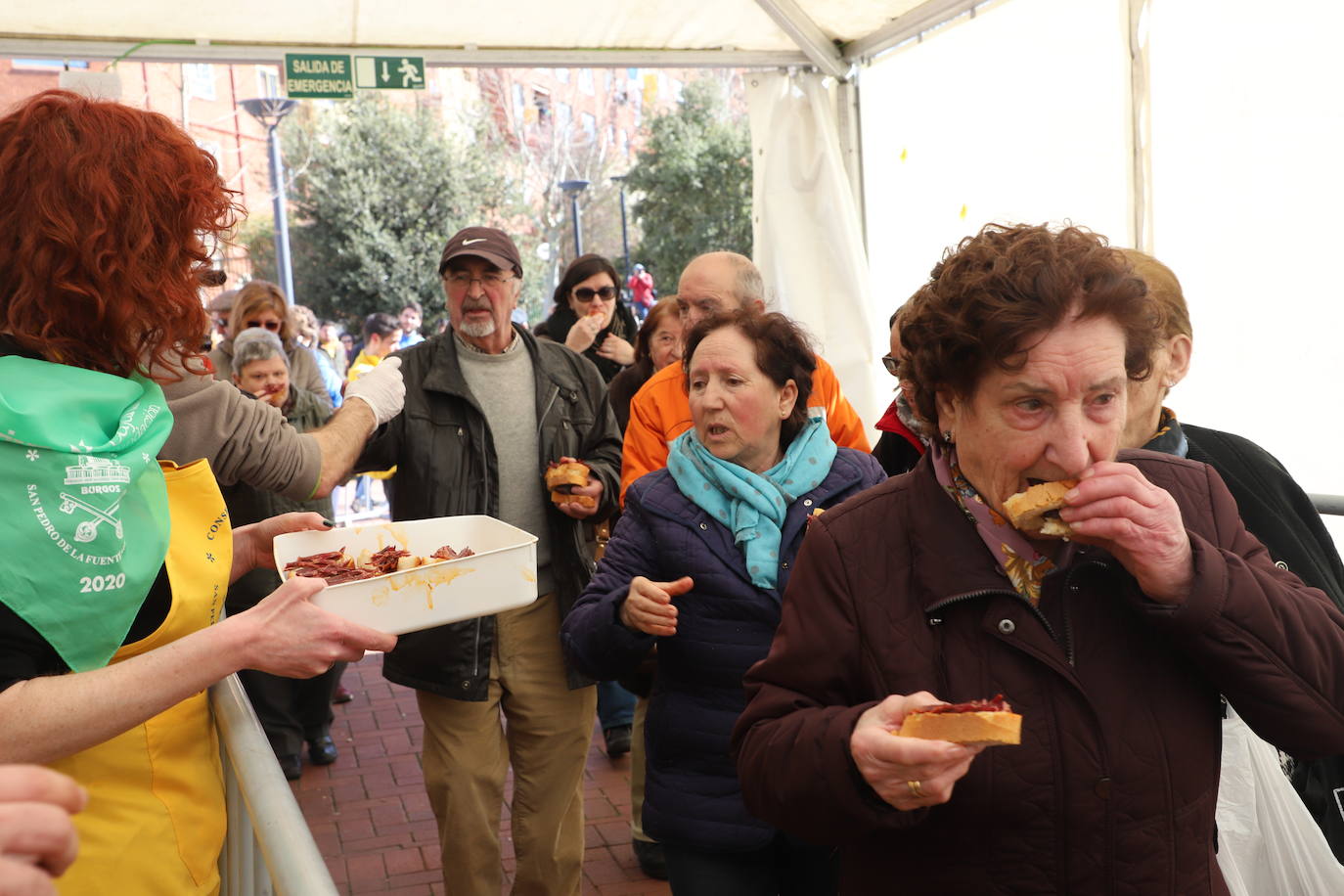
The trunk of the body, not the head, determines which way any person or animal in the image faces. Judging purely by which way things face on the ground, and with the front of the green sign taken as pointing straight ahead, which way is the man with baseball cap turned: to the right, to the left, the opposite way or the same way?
the same way

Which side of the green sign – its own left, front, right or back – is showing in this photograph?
front

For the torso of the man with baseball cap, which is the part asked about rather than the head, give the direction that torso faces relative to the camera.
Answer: toward the camera

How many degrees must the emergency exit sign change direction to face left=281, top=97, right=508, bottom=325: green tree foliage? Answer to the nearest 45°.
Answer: approximately 180°

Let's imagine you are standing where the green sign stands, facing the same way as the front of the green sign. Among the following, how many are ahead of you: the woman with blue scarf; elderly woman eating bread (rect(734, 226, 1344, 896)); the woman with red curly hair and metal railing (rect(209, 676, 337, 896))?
4

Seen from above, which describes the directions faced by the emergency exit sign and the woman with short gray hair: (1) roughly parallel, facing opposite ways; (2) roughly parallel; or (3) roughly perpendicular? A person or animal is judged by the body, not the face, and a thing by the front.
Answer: roughly parallel

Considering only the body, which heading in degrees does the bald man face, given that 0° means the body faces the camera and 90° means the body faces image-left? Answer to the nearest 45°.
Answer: approximately 45°

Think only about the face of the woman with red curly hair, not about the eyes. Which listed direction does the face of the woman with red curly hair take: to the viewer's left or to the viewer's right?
to the viewer's right

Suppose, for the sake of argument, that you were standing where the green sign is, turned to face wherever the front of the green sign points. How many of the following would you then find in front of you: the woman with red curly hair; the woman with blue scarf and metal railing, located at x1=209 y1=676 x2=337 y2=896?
3

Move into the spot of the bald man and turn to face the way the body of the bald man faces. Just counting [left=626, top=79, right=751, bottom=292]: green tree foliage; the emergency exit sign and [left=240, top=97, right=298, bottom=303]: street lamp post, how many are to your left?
0

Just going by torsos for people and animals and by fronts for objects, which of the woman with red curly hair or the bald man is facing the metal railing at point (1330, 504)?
the woman with red curly hair

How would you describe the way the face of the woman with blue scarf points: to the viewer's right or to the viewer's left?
to the viewer's left

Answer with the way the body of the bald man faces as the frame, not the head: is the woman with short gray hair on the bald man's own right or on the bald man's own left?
on the bald man's own right

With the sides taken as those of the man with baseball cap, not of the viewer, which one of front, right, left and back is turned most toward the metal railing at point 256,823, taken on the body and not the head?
front

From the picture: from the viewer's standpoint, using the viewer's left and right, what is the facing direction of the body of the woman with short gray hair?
facing the viewer

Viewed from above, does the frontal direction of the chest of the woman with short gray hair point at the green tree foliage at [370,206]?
no
